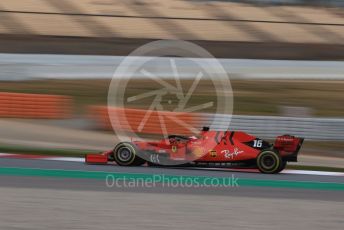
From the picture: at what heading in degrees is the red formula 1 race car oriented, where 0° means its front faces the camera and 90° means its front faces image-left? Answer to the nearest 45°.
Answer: approximately 90°
